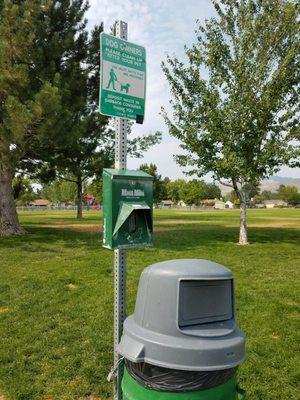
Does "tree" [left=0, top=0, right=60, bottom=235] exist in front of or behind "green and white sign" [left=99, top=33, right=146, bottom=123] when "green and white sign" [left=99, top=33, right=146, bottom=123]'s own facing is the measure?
behind

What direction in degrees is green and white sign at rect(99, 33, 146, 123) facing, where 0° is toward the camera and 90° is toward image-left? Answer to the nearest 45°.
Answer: approximately 315°

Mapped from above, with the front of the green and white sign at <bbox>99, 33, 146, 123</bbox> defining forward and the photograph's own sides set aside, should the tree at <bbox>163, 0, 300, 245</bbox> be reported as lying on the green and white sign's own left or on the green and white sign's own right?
on the green and white sign's own left

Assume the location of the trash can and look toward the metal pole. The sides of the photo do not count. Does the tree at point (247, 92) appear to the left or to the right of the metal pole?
right
